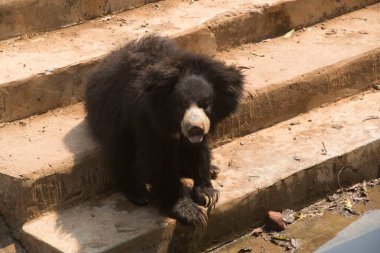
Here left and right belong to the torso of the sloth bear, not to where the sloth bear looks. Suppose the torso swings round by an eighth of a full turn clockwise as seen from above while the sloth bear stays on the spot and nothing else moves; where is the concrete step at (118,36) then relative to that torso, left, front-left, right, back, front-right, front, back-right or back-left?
back

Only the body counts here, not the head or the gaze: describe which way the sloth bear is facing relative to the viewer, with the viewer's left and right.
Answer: facing the viewer and to the right of the viewer

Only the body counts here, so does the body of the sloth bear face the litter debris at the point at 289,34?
no

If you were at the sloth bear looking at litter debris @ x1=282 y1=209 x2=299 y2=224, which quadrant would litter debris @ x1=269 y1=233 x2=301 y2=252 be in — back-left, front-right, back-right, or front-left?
front-right
